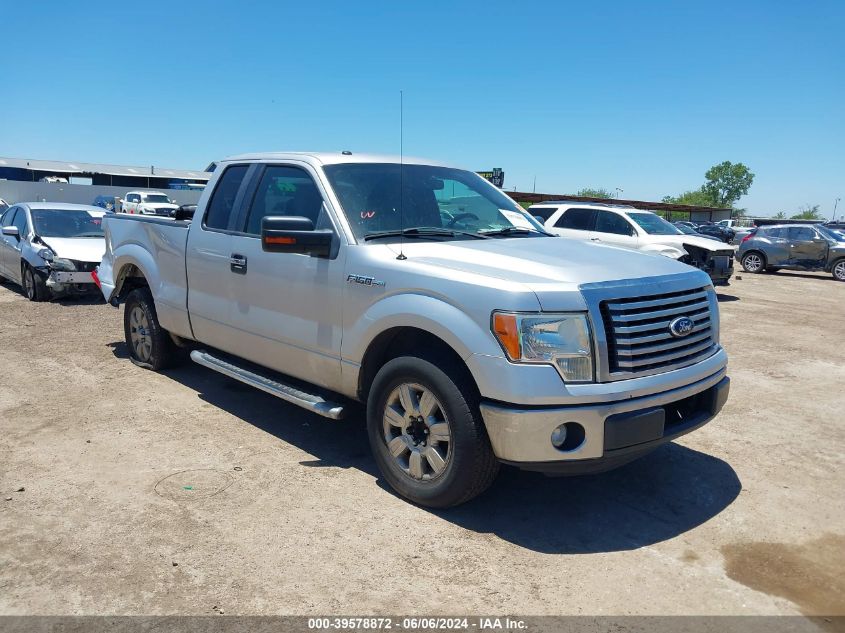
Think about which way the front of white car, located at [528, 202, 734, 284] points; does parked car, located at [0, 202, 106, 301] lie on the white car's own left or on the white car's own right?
on the white car's own right

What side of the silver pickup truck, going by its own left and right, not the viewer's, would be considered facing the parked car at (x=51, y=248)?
back

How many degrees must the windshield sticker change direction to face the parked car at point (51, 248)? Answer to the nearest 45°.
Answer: approximately 180°

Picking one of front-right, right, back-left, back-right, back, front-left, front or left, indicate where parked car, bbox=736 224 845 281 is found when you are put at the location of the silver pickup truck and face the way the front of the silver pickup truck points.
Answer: left

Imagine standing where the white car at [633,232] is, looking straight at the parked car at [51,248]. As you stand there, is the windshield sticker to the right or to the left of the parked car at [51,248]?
left

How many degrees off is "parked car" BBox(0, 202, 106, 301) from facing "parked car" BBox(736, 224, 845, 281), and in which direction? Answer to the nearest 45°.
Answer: approximately 45° to its left

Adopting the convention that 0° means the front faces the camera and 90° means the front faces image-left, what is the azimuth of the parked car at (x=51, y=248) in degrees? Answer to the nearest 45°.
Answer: approximately 315°
